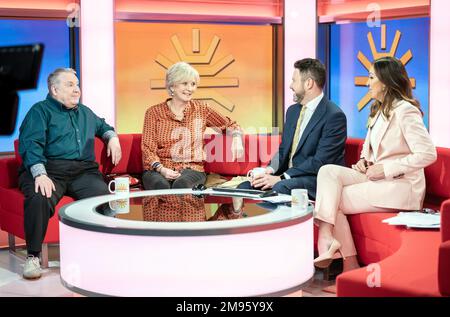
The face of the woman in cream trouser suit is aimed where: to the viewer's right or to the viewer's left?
to the viewer's left

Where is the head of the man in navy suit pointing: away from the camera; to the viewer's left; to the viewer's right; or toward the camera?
to the viewer's left

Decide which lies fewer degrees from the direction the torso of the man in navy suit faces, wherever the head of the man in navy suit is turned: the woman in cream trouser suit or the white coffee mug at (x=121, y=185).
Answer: the white coffee mug

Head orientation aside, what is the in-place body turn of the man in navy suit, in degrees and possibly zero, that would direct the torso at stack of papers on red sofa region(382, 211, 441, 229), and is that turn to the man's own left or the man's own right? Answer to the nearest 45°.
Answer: approximately 90° to the man's own left

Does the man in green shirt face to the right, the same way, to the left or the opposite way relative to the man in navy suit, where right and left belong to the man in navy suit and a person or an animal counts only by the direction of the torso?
to the left

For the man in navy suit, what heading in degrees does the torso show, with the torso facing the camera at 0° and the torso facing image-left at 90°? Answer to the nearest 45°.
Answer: approximately 45°

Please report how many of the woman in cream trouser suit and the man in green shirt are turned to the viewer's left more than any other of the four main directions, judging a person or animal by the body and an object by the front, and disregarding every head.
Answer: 1

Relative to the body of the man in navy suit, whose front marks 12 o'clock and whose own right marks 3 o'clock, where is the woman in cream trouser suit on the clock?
The woman in cream trouser suit is roughly at 9 o'clock from the man in navy suit.

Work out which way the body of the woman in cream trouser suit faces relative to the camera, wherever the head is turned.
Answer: to the viewer's left

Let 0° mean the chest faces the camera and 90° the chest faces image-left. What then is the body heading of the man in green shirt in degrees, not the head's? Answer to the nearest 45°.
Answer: approximately 315°

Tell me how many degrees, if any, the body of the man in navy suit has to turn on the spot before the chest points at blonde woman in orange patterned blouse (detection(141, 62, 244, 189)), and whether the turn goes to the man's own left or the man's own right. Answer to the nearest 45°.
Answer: approximately 45° to the man's own right
